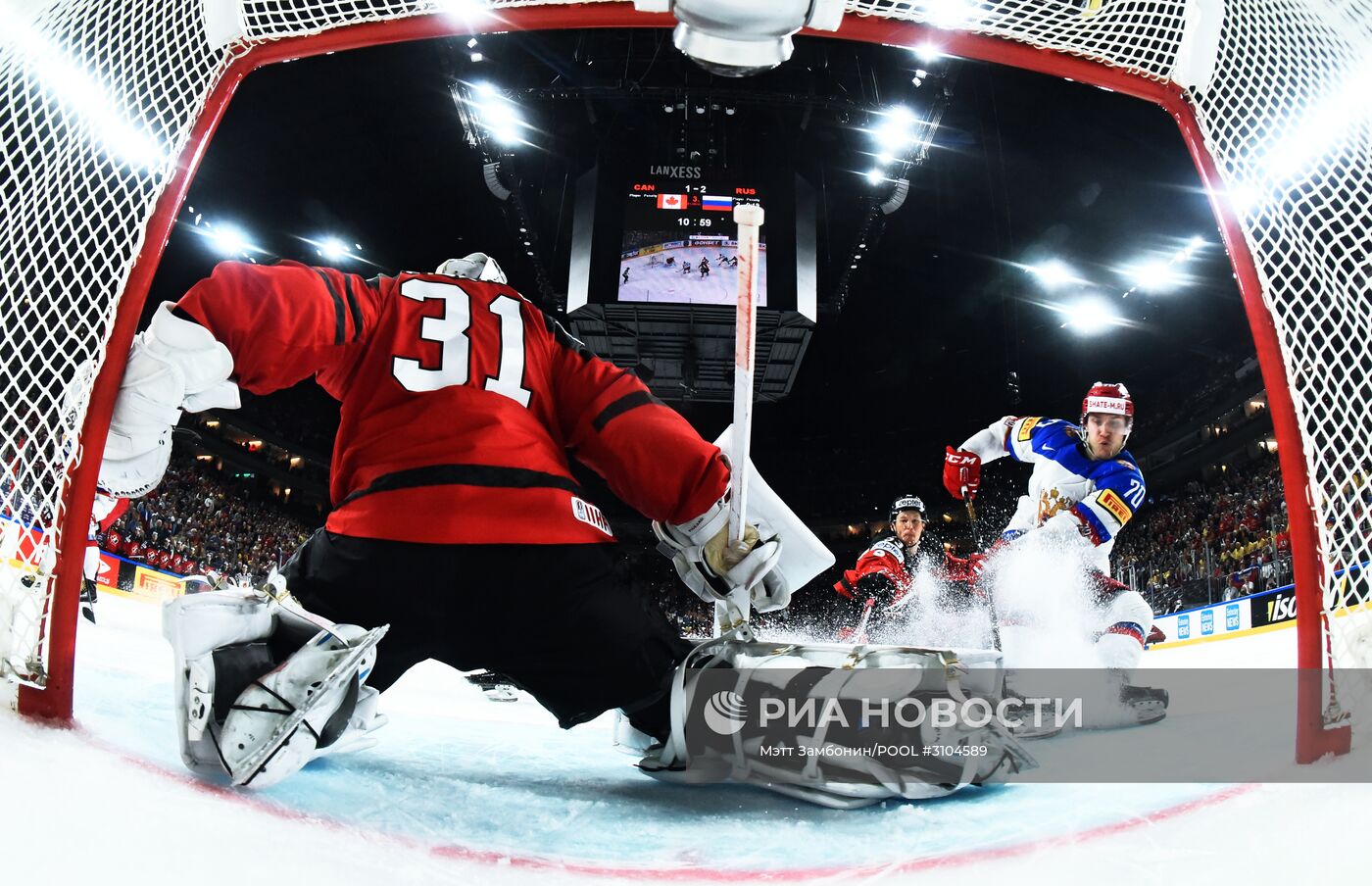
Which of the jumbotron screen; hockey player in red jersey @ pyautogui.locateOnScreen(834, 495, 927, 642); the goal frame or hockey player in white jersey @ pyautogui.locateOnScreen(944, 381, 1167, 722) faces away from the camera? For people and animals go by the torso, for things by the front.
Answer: the goal frame

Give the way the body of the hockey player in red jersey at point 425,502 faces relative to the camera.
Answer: away from the camera

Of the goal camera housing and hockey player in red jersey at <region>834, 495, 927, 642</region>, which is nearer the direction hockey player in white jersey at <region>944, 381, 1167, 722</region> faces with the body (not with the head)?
the goal camera housing

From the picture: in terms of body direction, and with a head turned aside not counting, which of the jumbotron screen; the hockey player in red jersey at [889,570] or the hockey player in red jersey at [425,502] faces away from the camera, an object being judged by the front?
the hockey player in red jersey at [425,502]

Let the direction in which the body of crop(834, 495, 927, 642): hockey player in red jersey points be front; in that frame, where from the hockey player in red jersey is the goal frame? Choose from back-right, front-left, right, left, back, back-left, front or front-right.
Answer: front-right

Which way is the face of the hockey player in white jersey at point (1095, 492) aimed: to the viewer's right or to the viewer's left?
to the viewer's left

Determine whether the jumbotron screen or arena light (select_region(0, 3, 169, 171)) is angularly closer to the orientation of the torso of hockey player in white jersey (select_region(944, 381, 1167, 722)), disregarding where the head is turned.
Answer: the arena light

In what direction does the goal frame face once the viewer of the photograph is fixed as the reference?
facing away from the viewer

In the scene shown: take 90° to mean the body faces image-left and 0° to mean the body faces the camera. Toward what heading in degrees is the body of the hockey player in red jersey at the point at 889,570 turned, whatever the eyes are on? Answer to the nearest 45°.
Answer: approximately 315°

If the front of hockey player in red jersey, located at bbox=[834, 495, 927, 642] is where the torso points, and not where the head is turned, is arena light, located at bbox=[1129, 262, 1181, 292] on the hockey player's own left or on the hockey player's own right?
on the hockey player's own left

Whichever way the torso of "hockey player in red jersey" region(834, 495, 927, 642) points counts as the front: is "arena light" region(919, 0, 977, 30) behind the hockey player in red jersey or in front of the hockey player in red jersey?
in front

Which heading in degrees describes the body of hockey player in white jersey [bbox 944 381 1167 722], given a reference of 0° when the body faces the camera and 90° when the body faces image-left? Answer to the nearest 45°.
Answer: approximately 0°

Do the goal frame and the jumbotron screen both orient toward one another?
yes

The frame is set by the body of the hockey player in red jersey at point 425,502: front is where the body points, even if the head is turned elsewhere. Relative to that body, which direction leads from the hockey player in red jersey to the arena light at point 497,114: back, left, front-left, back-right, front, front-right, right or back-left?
front

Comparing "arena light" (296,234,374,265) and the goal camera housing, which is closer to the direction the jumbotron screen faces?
the goal camera housing

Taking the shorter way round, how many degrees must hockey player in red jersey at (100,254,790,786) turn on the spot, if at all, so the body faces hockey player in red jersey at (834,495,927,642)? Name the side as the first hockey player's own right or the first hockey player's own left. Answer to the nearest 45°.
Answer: approximately 45° to the first hockey player's own right
